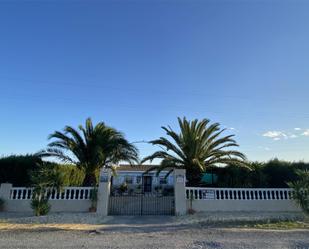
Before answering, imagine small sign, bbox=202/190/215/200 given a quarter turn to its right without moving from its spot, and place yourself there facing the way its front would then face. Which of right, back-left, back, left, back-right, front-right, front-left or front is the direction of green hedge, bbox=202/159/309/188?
back-right

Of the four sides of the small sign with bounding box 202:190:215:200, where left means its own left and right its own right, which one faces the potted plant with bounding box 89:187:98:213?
right

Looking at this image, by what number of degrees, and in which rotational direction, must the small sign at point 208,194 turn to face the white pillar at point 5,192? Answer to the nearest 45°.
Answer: approximately 90° to its right

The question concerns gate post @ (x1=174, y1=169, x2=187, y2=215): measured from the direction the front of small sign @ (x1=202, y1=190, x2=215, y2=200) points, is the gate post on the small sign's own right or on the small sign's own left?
on the small sign's own right

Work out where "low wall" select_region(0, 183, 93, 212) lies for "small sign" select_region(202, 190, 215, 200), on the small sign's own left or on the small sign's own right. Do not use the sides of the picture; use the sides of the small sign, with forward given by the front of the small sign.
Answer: on the small sign's own right

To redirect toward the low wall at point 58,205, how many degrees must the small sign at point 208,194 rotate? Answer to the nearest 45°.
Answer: approximately 90° to its right

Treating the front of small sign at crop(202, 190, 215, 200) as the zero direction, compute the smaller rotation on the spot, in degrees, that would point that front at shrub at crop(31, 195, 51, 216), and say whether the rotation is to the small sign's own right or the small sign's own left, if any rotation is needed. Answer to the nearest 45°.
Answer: approximately 45° to the small sign's own right

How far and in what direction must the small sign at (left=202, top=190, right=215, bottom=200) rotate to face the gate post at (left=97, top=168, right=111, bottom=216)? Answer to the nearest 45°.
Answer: approximately 90° to its right

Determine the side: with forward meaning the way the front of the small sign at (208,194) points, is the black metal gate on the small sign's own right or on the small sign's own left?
on the small sign's own right

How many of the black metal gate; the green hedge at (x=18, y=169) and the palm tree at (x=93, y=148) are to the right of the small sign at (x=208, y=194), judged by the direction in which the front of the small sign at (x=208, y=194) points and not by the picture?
3

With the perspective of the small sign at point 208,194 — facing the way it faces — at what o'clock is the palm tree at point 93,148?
The palm tree is roughly at 3 o'clock from the small sign.

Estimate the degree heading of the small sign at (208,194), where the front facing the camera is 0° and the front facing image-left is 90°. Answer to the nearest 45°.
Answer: approximately 0°
